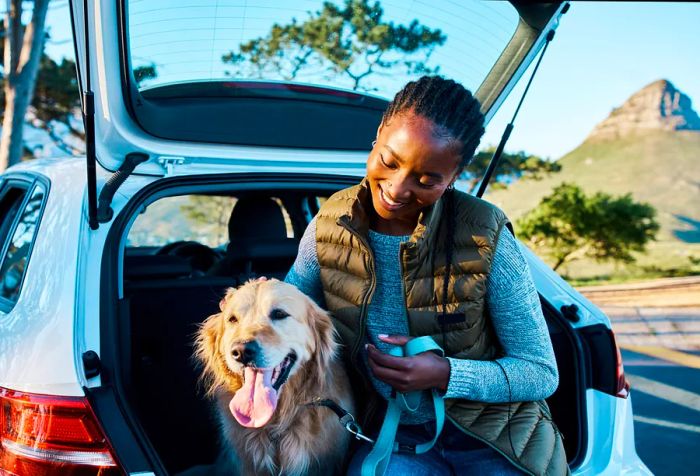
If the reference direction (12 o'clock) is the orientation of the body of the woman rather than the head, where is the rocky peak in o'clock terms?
The rocky peak is roughly at 5 o'clock from the woman.

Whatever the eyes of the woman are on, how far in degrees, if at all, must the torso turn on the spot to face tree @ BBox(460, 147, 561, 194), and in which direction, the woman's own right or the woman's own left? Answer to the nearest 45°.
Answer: approximately 135° to the woman's own right

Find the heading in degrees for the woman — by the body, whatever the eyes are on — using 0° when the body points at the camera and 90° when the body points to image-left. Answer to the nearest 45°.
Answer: approximately 45°

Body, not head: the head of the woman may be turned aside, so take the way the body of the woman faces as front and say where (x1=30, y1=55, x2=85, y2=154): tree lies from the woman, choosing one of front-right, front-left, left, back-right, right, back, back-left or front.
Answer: right

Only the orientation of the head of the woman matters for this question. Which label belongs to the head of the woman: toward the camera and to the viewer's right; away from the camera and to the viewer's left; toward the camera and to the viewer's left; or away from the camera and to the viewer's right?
toward the camera and to the viewer's left
